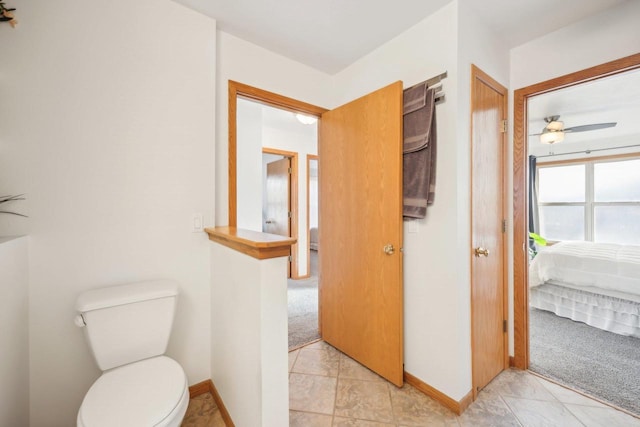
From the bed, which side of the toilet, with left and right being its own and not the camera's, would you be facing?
left

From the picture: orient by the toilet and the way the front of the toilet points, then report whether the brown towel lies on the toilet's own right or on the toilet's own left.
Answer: on the toilet's own left

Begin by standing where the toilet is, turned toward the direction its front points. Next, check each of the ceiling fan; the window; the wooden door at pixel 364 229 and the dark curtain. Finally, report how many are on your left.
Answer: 4

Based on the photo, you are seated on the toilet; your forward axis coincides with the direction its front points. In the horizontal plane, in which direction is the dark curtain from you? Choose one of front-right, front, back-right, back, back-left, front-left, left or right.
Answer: left

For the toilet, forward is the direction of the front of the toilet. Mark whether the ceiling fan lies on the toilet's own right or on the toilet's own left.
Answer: on the toilet's own left

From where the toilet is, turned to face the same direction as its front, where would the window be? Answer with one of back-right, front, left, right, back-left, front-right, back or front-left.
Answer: left

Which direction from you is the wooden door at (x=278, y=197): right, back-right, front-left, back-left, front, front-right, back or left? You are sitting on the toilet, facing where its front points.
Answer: back-left

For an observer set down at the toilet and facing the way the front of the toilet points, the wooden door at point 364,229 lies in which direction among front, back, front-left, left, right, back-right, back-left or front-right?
left

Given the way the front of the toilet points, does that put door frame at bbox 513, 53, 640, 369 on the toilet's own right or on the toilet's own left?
on the toilet's own left

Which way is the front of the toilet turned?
toward the camera
